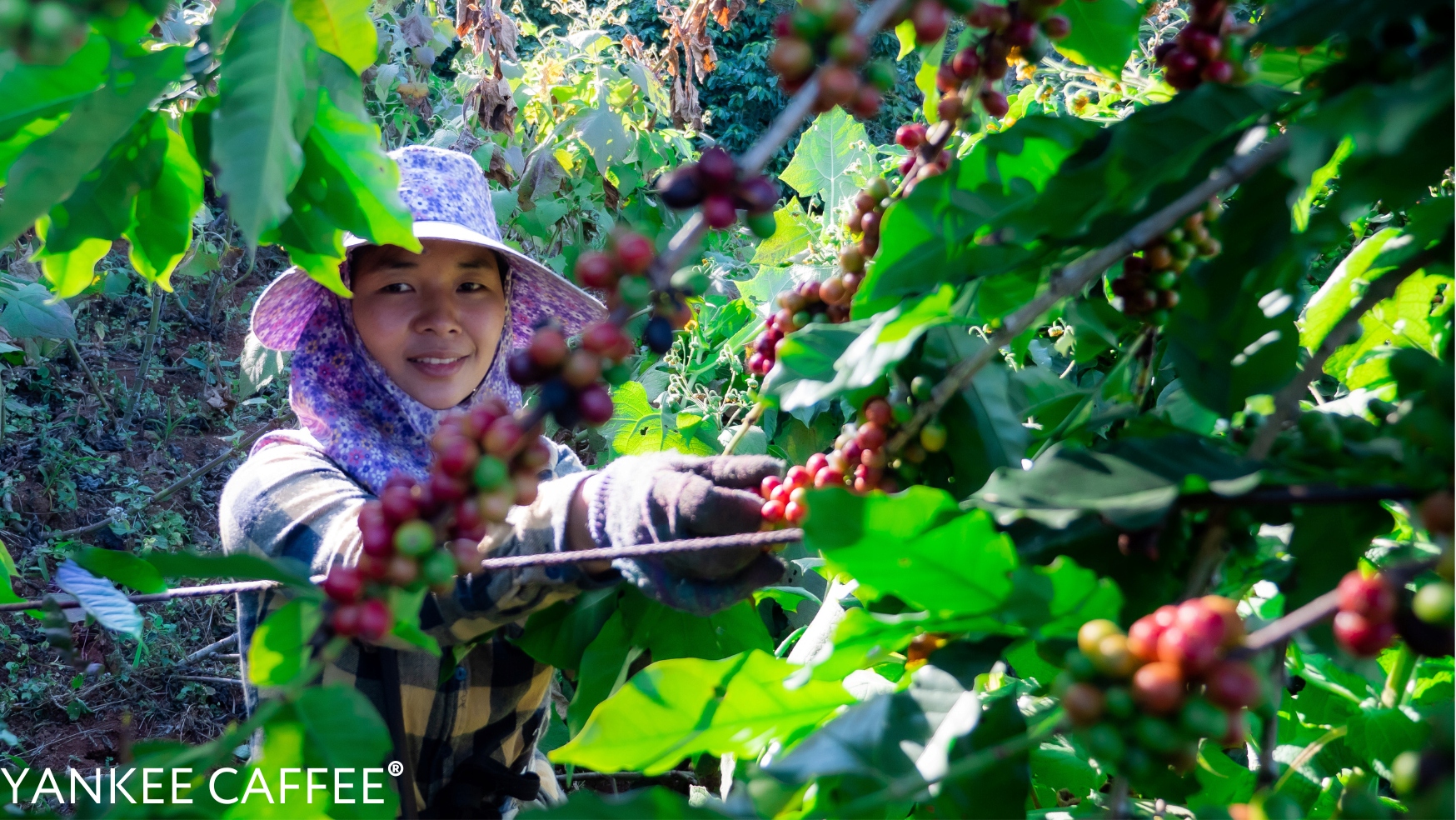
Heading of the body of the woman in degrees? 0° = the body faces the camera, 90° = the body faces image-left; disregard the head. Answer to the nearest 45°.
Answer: approximately 315°

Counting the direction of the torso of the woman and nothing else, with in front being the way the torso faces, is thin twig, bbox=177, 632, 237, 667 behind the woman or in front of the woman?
behind

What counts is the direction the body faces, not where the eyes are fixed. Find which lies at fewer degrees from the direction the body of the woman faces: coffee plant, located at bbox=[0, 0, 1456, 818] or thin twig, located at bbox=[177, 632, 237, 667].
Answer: the coffee plant

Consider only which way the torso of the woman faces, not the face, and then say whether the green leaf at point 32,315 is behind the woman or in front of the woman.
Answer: behind

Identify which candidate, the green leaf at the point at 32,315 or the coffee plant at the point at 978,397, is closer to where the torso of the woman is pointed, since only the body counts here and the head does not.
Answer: the coffee plant
